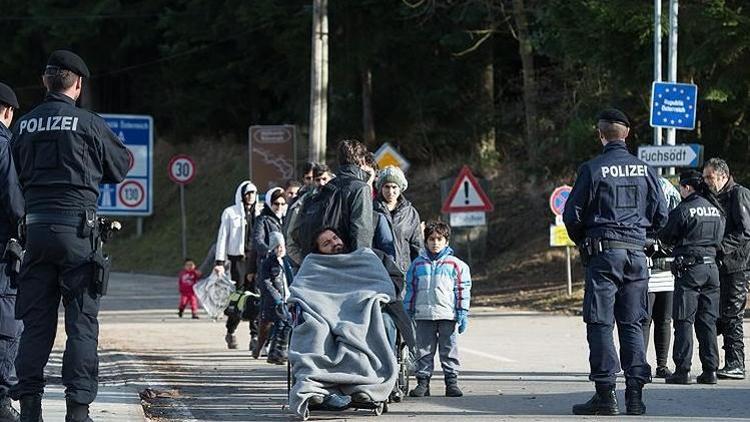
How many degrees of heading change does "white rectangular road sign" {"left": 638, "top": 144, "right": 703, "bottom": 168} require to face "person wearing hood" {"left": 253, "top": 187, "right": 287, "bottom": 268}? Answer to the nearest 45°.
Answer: approximately 45° to its right

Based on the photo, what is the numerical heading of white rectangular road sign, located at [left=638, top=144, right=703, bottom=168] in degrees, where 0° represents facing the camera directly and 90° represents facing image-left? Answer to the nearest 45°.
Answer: approximately 0°

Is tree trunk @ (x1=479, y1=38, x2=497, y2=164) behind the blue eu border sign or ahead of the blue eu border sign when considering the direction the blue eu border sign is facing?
behind

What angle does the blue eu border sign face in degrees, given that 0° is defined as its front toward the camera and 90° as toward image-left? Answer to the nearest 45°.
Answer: approximately 0°

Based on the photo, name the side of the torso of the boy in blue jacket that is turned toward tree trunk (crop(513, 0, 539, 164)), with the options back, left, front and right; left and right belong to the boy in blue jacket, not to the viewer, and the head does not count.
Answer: back

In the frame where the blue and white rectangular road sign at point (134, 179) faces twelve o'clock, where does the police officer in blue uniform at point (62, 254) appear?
The police officer in blue uniform is roughly at 12 o'clock from the blue and white rectangular road sign.

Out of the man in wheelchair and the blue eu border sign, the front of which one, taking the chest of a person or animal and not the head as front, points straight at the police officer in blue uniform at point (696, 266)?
the blue eu border sign
